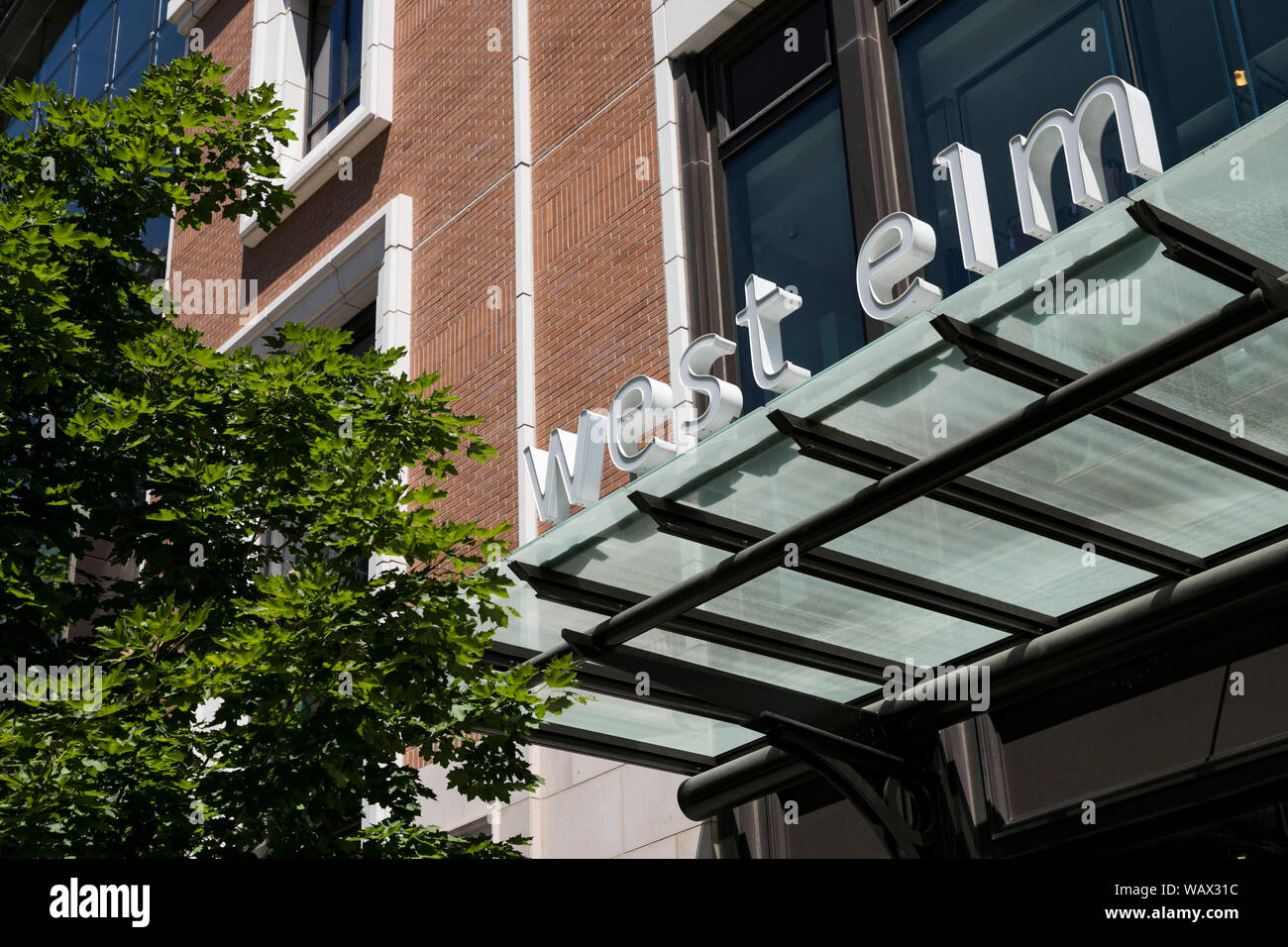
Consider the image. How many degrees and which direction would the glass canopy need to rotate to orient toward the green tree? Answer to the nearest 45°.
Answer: approximately 45° to its right

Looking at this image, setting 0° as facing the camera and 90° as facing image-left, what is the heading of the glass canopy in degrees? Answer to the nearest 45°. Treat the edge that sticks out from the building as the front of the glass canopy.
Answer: approximately 45°

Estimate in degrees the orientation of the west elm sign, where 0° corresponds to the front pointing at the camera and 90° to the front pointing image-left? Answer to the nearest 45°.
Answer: approximately 45°
